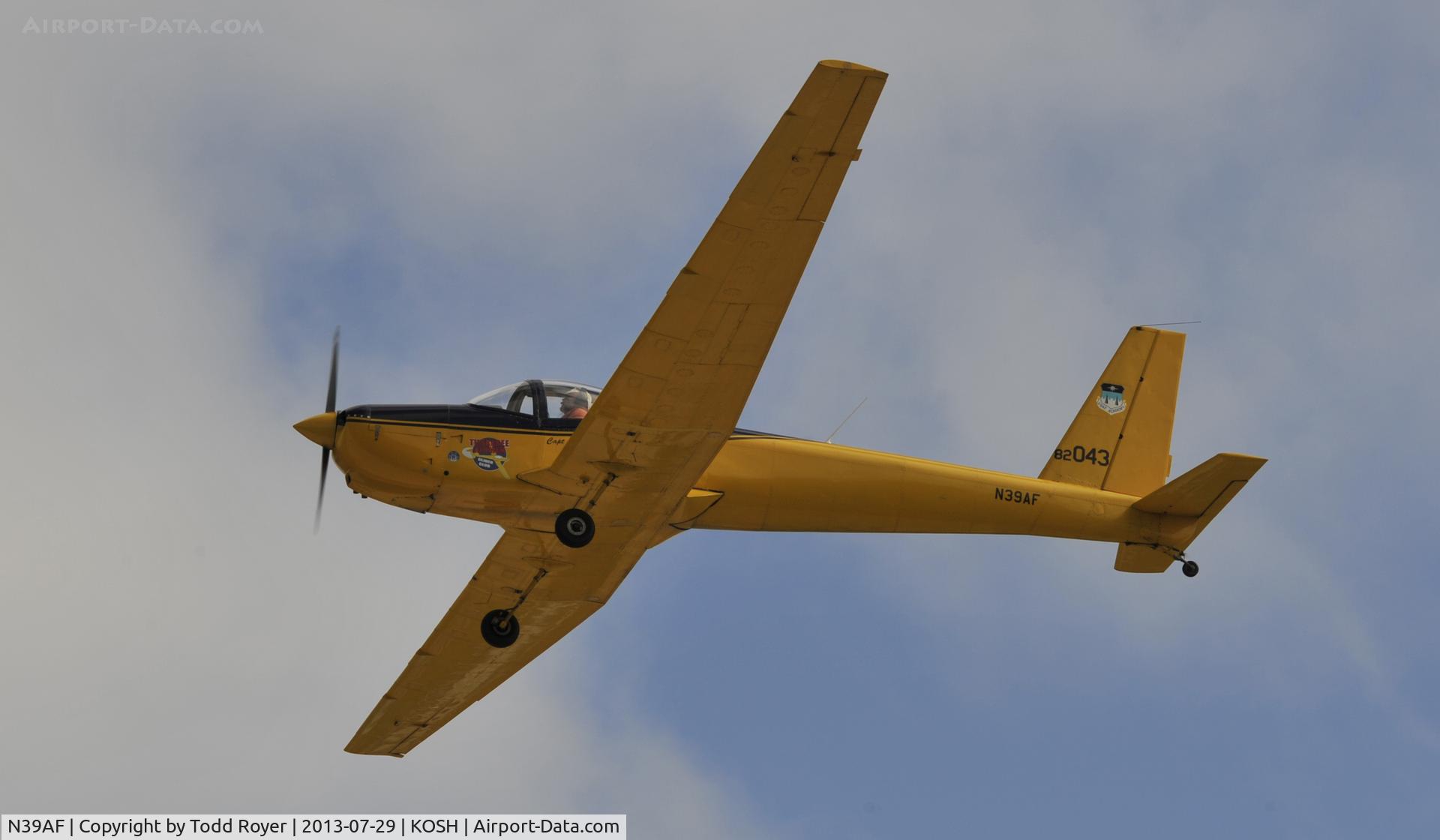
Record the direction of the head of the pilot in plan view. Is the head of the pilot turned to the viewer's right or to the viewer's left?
to the viewer's left

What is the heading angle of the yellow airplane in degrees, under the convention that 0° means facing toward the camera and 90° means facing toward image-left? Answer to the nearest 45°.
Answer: approximately 90°
